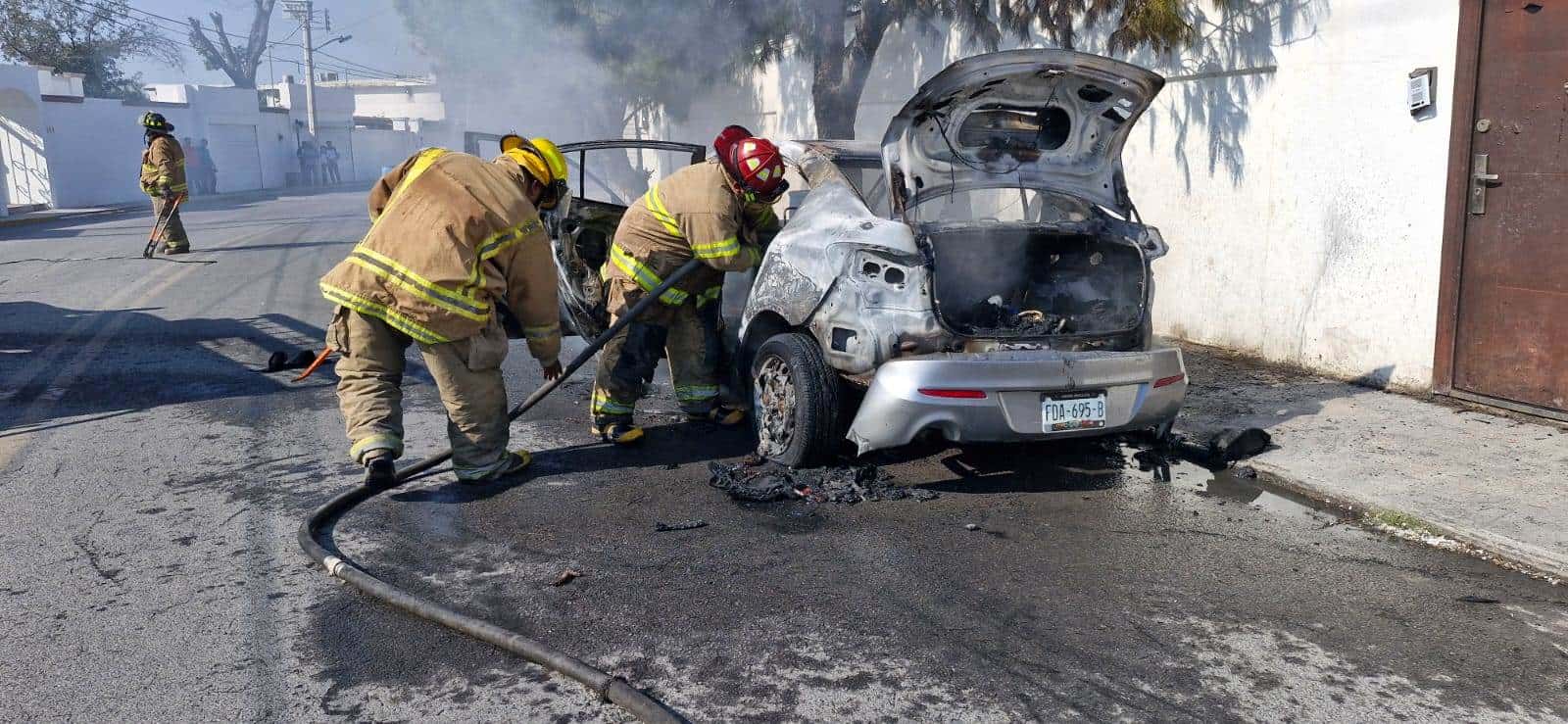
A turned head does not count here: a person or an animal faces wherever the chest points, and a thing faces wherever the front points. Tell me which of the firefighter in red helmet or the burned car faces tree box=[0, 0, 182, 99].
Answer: the burned car

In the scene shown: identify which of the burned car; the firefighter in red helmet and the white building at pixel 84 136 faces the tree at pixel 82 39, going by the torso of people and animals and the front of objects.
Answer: the burned car

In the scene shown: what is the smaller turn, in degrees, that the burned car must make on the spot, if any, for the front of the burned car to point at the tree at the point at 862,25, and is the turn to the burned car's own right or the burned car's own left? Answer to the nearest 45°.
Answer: approximately 45° to the burned car's own right

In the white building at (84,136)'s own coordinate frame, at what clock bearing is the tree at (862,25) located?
The tree is roughly at 1 o'clock from the white building.

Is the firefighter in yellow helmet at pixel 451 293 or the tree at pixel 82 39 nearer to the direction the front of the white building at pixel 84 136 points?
the firefighter in yellow helmet

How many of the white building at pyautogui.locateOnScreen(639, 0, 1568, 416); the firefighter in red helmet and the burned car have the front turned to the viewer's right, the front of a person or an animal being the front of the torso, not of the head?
1

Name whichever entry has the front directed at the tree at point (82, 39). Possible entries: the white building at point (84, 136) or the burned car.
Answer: the burned car

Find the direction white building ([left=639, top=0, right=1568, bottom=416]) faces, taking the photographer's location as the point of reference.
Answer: facing the viewer and to the left of the viewer

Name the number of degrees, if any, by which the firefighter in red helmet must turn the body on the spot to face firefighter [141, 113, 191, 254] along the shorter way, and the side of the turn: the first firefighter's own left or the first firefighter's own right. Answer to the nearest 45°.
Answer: approximately 135° to the first firefighter's own left

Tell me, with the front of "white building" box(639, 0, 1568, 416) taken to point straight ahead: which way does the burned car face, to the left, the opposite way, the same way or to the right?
to the right

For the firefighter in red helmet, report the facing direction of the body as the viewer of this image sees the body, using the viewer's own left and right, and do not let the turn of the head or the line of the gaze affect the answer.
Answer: facing to the right of the viewer

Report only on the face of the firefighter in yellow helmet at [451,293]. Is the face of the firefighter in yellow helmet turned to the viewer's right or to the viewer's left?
to the viewer's right

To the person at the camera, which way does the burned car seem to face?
facing away from the viewer and to the left of the viewer

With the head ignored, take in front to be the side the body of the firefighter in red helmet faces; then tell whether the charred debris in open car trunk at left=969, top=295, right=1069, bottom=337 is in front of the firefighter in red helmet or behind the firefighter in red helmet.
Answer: in front

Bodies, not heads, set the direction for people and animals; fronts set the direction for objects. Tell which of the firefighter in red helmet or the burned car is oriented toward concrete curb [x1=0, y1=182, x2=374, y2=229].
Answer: the burned car

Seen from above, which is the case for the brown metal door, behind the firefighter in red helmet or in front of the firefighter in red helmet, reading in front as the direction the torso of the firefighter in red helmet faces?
in front

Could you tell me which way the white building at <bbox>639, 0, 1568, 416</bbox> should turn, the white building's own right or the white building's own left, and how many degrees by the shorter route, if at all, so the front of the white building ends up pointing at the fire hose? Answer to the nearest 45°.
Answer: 0° — it already faces it

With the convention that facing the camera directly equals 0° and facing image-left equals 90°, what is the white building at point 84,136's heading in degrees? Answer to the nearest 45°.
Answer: approximately 315°

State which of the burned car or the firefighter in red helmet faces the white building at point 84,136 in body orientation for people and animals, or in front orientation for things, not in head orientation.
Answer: the burned car
